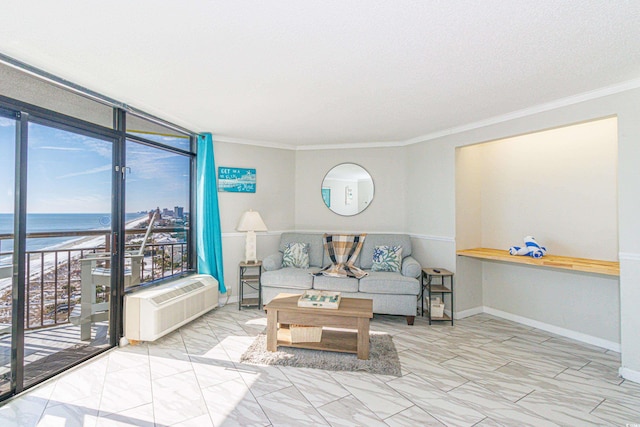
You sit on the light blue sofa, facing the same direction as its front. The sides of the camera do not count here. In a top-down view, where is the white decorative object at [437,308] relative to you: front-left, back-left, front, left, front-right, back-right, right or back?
left

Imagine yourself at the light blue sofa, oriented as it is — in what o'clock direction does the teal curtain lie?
The teal curtain is roughly at 3 o'clock from the light blue sofa.

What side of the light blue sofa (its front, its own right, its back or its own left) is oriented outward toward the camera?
front

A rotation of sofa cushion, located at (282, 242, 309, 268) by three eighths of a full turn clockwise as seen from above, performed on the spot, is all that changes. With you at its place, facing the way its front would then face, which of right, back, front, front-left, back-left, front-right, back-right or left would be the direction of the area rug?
back-left

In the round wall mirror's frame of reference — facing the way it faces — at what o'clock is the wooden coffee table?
The wooden coffee table is roughly at 12 o'clock from the round wall mirror.

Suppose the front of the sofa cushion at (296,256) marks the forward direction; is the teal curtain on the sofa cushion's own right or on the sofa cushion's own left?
on the sofa cushion's own right

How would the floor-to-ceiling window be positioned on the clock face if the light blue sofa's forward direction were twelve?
The floor-to-ceiling window is roughly at 2 o'clock from the light blue sofa.

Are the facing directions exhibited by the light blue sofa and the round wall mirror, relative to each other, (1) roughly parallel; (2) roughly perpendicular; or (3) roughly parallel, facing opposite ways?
roughly parallel

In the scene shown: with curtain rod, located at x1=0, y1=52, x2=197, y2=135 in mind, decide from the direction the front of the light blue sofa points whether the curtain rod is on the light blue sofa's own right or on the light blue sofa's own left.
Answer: on the light blue sofa's own right

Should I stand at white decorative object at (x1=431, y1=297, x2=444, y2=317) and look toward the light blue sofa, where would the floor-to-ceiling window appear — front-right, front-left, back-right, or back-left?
front-left

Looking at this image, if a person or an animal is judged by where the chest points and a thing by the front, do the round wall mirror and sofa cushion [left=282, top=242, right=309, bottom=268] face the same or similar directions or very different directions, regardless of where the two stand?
same or similar directions

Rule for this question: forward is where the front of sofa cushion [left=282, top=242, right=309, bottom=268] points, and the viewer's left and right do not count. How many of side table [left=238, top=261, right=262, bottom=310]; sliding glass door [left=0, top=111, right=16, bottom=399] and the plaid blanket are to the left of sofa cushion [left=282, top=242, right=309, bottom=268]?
1

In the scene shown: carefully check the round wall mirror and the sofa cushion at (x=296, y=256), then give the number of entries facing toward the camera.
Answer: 2

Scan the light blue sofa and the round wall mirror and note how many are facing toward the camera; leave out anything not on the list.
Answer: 2

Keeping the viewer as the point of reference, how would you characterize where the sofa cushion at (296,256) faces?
facing the viewer

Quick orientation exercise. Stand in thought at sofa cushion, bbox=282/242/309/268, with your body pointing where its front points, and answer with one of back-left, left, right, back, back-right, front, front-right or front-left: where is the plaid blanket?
left

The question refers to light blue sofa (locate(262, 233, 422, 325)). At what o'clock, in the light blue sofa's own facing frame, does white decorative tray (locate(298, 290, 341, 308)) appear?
The white decorative tray is roughly at 1 o'clock from the light blue sofa.
